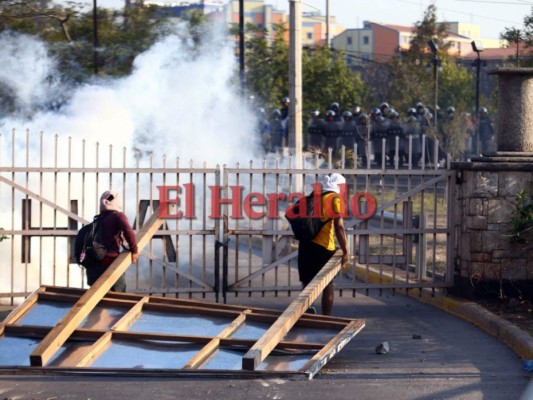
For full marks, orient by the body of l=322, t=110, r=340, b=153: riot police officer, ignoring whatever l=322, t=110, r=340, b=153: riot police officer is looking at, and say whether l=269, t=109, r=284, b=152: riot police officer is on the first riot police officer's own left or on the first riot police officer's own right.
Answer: on the first riot police officer's own right

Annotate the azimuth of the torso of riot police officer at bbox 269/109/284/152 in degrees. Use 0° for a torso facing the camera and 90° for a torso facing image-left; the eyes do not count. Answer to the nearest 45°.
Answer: approximately 0°

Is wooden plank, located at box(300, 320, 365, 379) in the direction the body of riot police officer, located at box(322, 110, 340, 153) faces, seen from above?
yes

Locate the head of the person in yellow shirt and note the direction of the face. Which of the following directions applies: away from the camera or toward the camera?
away from the camera

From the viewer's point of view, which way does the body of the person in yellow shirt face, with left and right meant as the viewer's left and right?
facing away from the viewer and to the right of the viewer

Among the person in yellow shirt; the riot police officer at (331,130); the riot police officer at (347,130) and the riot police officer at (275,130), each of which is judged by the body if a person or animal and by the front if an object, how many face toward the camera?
3

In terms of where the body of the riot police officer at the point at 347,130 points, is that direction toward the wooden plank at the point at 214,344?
yes

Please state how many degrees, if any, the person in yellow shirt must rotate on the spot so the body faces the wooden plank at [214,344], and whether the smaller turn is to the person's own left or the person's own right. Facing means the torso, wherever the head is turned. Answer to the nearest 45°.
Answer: approximately 180°

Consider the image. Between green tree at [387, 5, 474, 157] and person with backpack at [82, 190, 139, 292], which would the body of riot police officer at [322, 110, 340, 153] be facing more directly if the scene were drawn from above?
the person with backpack

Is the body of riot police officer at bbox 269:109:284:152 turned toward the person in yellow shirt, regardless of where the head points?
yes

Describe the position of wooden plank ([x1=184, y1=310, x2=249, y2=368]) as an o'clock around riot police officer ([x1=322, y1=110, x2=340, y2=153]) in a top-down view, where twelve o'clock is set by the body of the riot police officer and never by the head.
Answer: The wooden plank is roughly at 12 o'clock from the riot police officer.

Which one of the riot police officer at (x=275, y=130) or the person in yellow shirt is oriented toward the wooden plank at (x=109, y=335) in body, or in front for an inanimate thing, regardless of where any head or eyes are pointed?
the riot police officer

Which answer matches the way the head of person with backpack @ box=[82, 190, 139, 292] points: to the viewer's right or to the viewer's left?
to the viewer's right
